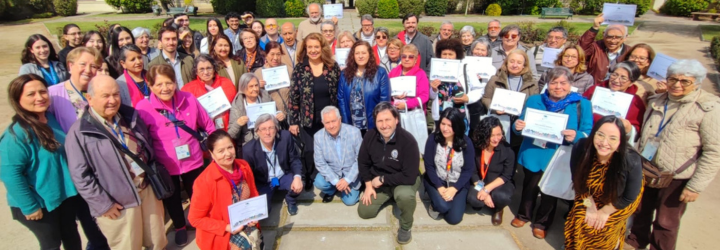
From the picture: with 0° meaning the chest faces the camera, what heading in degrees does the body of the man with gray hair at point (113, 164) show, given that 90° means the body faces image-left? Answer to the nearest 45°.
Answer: approximately 315°

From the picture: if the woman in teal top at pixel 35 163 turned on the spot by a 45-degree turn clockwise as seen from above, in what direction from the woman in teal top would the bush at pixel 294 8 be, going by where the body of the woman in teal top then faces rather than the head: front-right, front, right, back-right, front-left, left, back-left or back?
back-left

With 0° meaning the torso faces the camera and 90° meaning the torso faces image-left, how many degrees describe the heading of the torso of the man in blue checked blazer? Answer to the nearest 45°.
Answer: approximately 0°

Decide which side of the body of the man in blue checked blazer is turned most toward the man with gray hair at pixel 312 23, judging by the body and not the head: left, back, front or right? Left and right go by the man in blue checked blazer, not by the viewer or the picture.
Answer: back

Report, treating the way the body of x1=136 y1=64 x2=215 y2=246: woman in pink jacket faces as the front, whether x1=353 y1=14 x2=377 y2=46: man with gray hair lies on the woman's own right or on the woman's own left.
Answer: on the woman's own left

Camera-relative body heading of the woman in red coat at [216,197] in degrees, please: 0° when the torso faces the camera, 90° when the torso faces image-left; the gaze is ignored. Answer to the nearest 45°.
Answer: approximately 315°

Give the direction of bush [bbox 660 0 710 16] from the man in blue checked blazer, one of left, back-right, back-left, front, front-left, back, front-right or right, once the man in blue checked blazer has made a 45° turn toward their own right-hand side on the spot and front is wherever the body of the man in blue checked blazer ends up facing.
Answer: back

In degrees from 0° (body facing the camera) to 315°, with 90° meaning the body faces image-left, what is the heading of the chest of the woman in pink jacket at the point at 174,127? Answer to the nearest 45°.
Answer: approximately 0°
